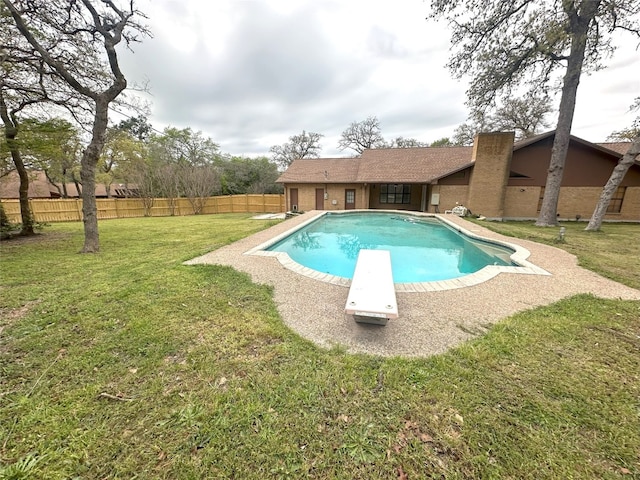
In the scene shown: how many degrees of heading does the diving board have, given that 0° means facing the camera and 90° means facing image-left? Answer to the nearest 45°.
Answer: approximately 180°

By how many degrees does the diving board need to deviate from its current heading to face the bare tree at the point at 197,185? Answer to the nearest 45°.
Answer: approximately 45° to its left

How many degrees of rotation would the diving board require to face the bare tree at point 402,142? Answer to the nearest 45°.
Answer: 0° — it already faces it

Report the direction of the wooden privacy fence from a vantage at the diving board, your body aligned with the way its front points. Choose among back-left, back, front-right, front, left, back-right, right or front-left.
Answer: front-left

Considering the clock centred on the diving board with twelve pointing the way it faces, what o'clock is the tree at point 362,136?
The tree is roughly at 12 o'clock from the diving board.

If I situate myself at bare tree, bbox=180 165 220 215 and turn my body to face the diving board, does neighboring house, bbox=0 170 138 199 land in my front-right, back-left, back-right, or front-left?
back-right

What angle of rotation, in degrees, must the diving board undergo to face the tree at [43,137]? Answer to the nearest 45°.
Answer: approximately 90° to its left

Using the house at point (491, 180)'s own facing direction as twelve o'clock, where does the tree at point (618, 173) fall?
The tree is roughly at 4 o'clock from the house.

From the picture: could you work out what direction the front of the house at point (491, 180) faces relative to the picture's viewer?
facing away from the viewer

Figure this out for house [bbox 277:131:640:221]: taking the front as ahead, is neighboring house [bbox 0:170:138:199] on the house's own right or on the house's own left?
on the house's own left
